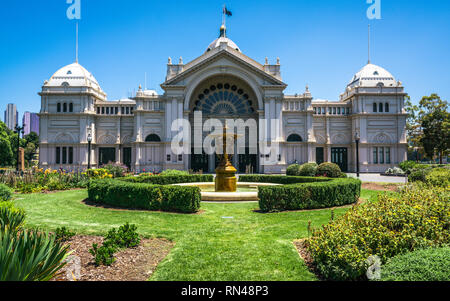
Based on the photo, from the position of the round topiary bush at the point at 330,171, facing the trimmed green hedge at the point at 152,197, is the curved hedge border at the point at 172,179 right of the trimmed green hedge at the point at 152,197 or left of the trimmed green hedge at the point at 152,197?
right

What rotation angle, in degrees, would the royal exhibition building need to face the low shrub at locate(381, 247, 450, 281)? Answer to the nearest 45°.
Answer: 0° — it already faces it

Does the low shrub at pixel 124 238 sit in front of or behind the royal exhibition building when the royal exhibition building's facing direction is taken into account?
in front

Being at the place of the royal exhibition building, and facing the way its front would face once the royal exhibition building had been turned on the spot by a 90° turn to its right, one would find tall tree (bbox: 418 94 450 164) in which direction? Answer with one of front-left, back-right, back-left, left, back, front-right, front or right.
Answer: back

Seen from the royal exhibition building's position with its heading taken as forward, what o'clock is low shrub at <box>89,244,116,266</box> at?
The low shrub is roughly at 12 o'clock from the royal exhibition building.

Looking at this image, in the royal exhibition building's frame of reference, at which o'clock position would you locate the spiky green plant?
The spiky green plant is roughly at 12 o'clock from the royal exhibition building.

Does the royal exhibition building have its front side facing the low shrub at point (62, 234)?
yes

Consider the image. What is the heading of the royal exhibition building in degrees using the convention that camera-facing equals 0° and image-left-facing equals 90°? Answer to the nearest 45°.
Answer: approximately 0°

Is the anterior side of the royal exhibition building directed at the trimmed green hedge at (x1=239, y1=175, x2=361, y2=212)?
yes

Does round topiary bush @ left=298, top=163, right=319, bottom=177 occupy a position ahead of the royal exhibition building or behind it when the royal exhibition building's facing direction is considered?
ahead
